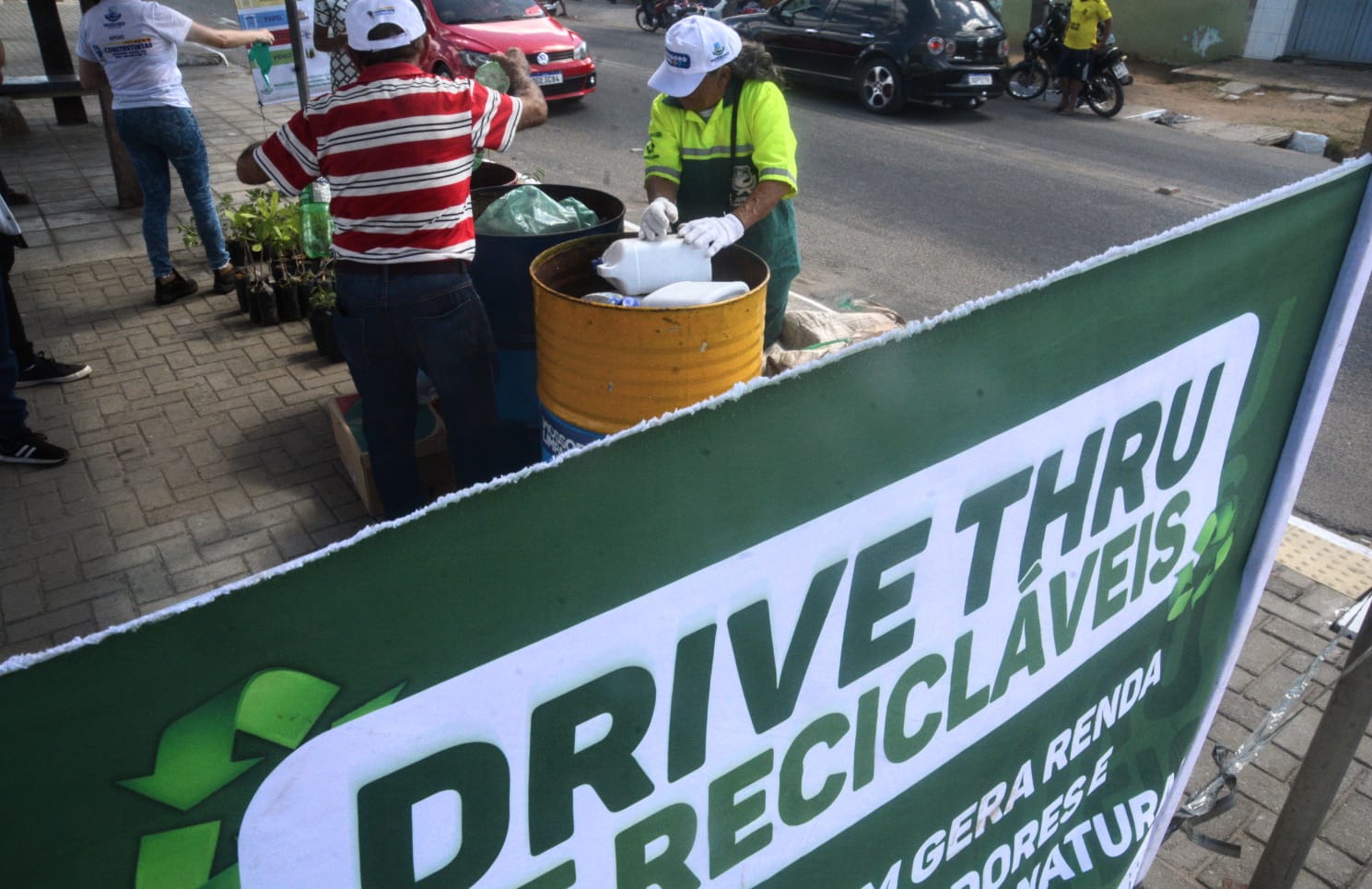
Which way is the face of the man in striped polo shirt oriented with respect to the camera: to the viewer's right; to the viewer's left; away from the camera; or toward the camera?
away from the camera

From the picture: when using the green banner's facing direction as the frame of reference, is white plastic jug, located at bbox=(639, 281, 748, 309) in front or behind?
behind

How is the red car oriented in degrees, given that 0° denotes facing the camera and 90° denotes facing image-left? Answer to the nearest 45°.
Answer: approximately 315°

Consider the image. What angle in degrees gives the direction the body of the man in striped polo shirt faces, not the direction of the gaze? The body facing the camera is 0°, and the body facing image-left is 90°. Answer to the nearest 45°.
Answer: approximately 180°

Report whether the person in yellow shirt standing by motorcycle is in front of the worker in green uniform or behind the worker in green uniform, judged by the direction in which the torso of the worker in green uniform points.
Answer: behind

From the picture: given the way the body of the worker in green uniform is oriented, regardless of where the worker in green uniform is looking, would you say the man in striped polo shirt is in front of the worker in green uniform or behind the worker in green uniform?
in front

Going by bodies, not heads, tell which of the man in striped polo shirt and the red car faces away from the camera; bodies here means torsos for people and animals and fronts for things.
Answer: the man in striped polo shirt

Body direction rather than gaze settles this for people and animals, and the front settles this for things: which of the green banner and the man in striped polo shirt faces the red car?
the man in striped polo shirt

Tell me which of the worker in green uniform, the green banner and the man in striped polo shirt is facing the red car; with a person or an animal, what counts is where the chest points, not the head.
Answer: the man in striped polo shirt

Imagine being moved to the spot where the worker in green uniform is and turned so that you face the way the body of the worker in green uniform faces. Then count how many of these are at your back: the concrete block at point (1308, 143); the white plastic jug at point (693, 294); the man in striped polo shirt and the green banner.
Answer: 1

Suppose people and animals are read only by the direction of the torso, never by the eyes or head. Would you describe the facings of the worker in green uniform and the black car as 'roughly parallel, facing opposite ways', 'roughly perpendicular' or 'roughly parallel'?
roughly perpendicular

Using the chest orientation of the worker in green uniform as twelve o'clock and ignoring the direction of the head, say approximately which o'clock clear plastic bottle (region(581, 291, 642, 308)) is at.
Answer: The clear plastic bottle is roughly at 11 o'clock from the worker in green uniform.

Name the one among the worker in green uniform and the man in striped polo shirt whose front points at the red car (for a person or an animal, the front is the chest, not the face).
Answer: the man in striped polo shirt

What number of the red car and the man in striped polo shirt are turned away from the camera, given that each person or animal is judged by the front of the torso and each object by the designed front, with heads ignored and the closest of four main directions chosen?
1

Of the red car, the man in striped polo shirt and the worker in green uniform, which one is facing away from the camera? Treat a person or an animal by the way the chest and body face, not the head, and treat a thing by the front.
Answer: the man in striped polo shirt

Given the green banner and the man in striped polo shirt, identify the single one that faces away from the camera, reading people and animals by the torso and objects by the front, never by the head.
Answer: the man in striped polo shirt

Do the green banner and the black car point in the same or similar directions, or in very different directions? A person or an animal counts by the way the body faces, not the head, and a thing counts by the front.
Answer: very different directions
